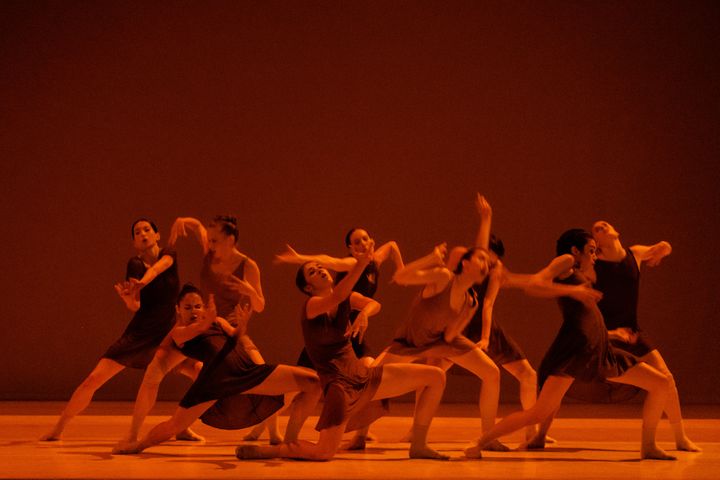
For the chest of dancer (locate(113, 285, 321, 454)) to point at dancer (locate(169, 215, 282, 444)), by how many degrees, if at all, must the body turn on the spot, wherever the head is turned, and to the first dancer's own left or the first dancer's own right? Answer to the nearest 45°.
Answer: approximately 135° to the first dancer's own left

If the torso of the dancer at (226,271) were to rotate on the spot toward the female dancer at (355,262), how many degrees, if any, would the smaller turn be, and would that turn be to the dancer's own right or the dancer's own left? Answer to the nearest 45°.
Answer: approximately 135° to the dancer's own left

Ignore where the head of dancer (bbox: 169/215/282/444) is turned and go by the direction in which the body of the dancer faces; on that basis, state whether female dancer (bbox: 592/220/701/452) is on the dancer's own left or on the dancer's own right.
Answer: on the dancer's own left

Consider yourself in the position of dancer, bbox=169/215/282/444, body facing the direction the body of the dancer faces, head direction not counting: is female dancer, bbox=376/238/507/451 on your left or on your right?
on your left
